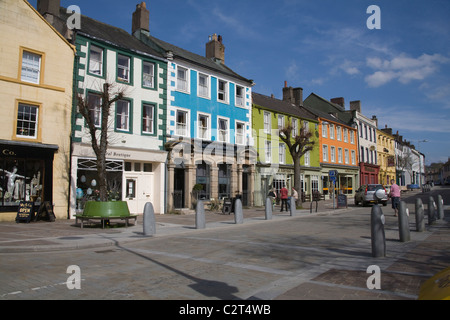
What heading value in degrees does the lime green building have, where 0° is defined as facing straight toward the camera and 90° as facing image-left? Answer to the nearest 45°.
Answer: approximately 315°

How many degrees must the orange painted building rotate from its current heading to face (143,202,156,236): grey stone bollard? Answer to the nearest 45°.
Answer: approximately 45° to its right

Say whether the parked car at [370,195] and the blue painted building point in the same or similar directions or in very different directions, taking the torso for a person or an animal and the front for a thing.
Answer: very different directions

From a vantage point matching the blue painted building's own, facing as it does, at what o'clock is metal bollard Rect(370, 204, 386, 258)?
The metal bollard is roughly at 1 o'clock from the blue painted building.

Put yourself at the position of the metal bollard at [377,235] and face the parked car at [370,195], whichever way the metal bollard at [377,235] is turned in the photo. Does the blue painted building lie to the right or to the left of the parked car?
left

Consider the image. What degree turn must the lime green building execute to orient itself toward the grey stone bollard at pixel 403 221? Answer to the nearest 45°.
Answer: approximately 45° to its right

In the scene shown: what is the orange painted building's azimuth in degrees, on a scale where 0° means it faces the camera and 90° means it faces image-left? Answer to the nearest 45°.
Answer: approximately 315°

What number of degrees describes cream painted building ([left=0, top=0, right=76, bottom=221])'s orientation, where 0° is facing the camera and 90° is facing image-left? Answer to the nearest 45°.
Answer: approximately 315°
